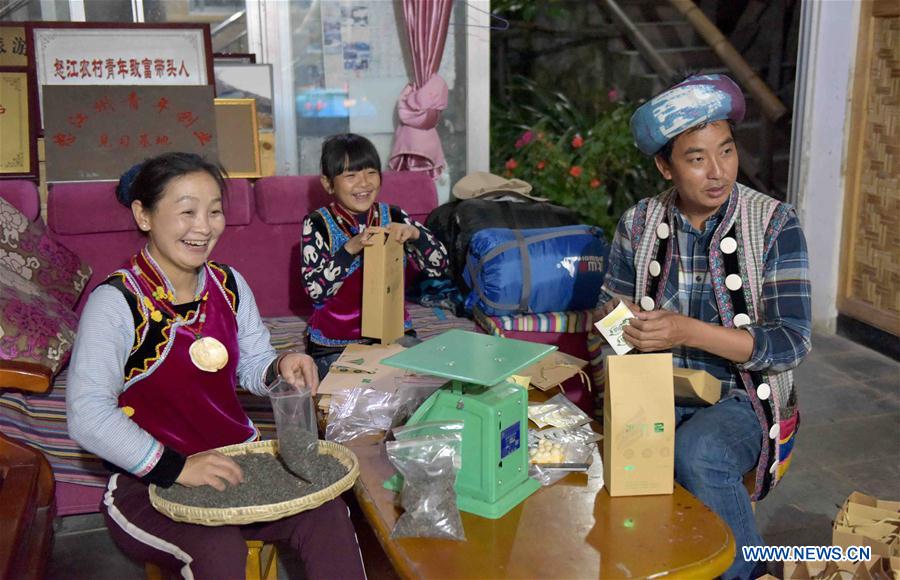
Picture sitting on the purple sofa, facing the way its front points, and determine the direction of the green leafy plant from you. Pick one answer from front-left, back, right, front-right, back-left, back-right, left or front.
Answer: back-left

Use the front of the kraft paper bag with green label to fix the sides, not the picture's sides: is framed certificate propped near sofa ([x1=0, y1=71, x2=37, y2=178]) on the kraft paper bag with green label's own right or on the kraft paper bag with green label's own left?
on the kraft paper bag with green label's own right

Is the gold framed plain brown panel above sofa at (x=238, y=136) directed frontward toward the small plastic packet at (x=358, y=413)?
yes

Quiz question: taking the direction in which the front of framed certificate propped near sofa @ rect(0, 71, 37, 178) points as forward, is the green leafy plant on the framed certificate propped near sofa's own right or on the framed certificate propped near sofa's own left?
on the framed certificate propped near sofa's own left

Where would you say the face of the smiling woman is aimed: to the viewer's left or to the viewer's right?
to the viewer's right

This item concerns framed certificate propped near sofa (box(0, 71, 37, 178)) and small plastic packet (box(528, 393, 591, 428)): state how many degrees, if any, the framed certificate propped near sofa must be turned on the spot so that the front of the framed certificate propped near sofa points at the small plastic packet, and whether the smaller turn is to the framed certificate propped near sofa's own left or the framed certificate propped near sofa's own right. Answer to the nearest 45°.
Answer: approximately 45° to the framed certificate propped near sofa's own left

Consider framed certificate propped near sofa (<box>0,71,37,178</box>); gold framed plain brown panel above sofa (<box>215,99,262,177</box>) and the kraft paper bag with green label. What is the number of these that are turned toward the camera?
3

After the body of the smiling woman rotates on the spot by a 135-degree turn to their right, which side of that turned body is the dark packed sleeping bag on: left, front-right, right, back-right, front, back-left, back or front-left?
back-right
